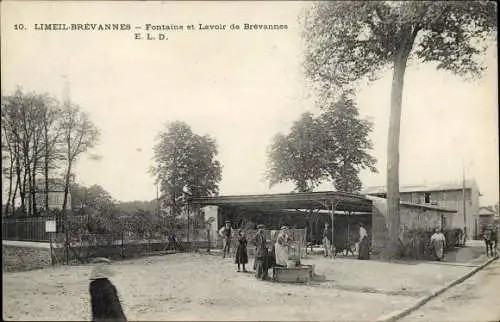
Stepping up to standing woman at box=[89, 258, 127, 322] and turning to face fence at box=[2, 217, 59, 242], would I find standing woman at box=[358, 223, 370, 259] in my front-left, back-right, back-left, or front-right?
front-right

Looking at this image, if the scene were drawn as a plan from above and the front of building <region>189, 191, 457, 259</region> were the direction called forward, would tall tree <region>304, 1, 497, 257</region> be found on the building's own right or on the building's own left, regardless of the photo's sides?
on the building's own left

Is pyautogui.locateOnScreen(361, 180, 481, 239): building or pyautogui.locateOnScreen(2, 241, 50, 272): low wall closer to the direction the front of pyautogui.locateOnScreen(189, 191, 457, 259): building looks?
the low wall

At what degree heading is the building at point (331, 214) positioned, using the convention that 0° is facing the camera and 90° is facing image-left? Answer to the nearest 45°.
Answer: approximately 45°

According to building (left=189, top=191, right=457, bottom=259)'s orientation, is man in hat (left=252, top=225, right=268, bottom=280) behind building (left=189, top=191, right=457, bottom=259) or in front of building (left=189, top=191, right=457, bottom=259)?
in front

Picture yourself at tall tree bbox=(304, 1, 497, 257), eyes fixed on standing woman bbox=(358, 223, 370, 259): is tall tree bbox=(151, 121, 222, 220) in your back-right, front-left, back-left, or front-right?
front-right

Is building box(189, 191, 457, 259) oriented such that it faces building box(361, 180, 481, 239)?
no
